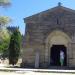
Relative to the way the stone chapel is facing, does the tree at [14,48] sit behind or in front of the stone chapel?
behind

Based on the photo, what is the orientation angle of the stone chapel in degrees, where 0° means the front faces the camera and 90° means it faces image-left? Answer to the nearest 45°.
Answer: approximately 0°
